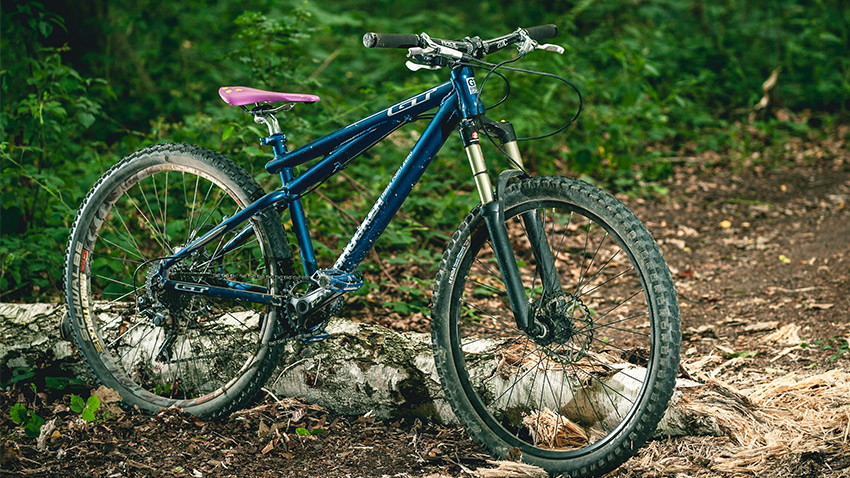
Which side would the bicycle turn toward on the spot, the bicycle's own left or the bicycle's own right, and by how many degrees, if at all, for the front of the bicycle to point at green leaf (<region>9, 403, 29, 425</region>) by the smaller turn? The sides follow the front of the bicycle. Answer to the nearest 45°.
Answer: approximately 135° to the bicycle's own right

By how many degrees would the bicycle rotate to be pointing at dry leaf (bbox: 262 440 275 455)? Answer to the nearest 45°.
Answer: approximately 135° to its right

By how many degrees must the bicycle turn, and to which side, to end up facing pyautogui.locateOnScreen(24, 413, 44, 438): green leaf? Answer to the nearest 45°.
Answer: approximately 135° to its right

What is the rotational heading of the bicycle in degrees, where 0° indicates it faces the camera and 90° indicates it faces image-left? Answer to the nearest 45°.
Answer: approximately 315°

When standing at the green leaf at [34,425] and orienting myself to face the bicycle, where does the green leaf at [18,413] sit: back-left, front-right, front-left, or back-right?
back-left
